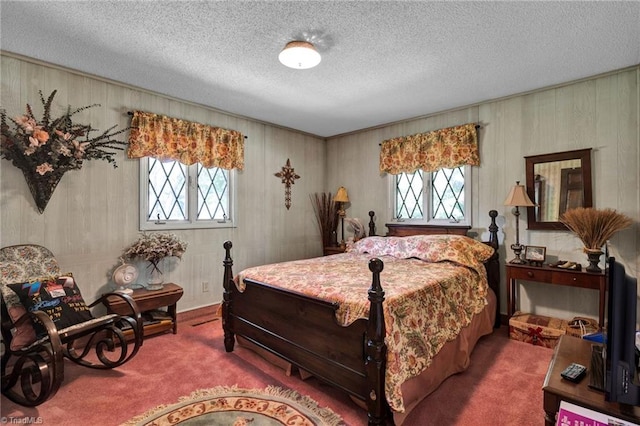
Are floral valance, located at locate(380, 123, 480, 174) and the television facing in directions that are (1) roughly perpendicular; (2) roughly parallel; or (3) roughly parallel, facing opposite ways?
roughly perpendicular

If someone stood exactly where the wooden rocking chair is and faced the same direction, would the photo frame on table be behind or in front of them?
in front

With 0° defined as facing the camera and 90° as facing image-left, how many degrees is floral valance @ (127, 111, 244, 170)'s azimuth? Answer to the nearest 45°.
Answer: approximately 315°

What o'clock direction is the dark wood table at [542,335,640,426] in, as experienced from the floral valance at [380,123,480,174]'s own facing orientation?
The dark wood table is roughly at 10 o'clock from the floral valance.

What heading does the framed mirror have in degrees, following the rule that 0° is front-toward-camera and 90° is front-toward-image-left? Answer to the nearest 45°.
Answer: approximately 45°

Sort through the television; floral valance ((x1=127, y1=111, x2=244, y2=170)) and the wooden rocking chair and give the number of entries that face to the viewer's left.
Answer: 1

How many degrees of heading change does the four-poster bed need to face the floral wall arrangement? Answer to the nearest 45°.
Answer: approximately 45° to its right

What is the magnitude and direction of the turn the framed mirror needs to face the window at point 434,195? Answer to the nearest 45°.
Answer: approximately 45° to its right

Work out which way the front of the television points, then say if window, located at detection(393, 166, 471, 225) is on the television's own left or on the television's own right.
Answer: on the television's own right

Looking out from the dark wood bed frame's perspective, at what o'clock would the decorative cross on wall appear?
The decorative cross on wall is roughly at 4 o'clock from the dark wood bed frame.

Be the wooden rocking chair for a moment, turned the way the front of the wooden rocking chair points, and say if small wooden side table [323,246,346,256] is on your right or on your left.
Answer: on your left

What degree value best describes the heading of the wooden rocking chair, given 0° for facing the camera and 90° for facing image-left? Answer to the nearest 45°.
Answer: approximately 315°

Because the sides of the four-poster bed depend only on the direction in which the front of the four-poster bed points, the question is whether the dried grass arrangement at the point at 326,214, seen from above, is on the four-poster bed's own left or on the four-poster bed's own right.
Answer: on the four-poster bed's own right

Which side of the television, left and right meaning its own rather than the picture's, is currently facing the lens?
left

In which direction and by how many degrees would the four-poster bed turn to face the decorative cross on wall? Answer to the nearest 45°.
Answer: approximately 90° to its right

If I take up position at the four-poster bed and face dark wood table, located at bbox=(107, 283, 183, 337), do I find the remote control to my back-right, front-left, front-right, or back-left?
back-left
